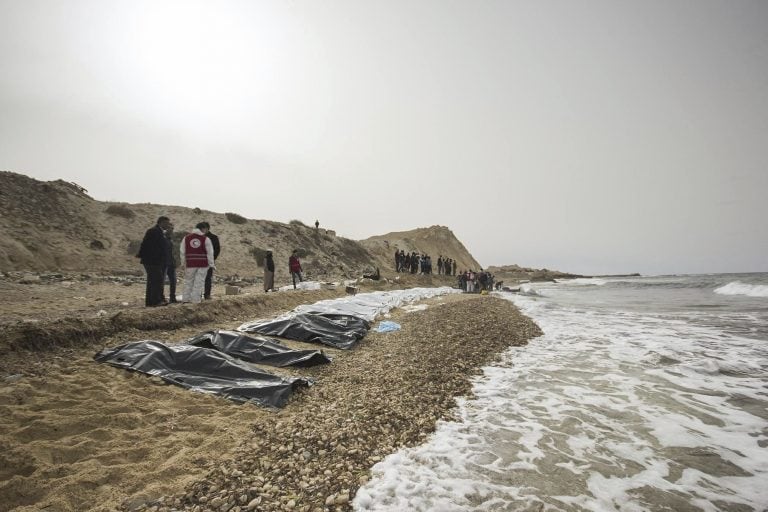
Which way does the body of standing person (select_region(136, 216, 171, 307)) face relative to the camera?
to the viewer's right

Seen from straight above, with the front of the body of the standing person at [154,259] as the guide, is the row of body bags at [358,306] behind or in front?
in front

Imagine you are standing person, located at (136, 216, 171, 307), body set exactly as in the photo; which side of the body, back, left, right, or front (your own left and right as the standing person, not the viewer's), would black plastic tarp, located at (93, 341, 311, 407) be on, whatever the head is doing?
right

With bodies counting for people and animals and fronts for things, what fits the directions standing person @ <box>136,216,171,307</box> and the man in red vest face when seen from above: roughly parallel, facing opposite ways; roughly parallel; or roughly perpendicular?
roughly perpendicular

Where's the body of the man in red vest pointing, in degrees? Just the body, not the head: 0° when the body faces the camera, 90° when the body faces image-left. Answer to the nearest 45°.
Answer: approximately 180°

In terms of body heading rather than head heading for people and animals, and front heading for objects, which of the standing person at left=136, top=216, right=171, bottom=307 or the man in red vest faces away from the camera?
the man in red vest

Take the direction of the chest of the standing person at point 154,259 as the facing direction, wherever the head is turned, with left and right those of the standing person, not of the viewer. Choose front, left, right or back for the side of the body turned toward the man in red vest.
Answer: front

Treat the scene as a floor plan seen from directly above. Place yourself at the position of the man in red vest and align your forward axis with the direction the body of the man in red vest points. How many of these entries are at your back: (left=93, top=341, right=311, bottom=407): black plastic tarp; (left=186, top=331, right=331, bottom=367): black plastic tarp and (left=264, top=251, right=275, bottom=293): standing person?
2

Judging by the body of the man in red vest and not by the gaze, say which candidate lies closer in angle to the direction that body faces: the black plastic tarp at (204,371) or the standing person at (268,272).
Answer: the standing person

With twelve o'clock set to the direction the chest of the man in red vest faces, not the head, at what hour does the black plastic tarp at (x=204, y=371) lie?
The black plastic tarp is roughly at 6 o'clock from the man in red vest.

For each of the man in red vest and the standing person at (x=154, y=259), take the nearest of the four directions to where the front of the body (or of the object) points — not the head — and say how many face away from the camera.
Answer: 1

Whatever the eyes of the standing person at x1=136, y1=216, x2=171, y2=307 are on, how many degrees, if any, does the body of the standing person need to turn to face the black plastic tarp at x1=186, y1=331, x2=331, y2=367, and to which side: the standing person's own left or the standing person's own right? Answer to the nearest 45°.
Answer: approximately 90° to the standing person's own right
